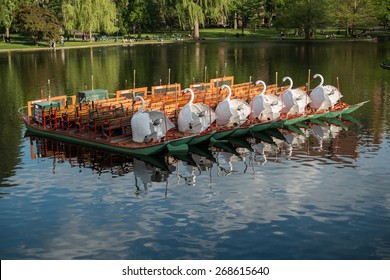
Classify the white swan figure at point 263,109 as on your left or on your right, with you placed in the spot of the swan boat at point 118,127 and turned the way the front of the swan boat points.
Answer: on your right

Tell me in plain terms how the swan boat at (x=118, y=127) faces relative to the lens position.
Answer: facing away from the viewer and to the left of the viewer
